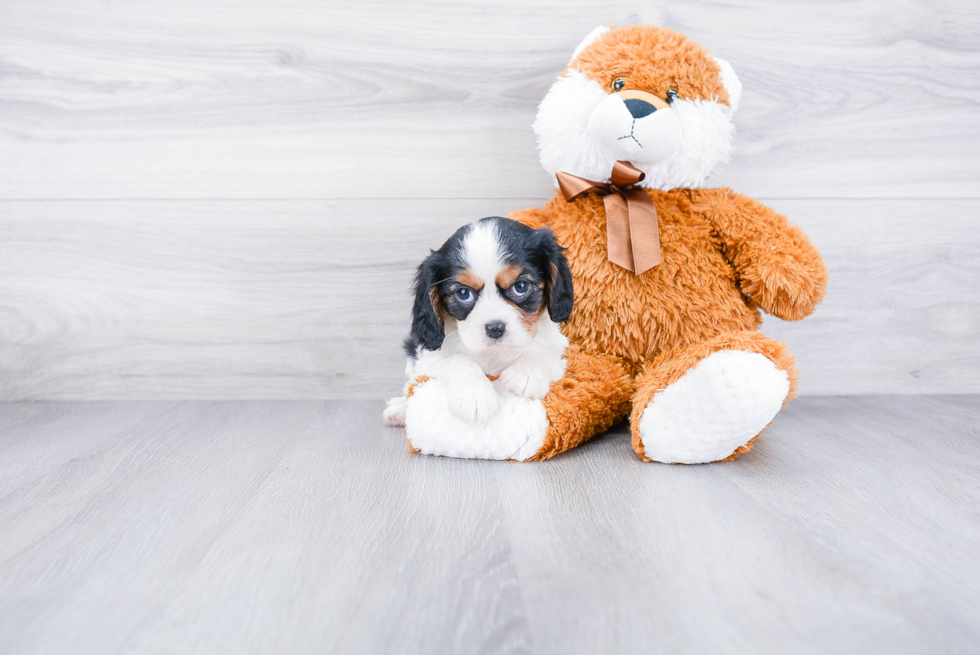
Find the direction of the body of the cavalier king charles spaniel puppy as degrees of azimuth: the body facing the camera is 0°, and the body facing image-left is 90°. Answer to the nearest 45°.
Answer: approximately 0°

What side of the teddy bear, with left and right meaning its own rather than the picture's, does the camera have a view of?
front
